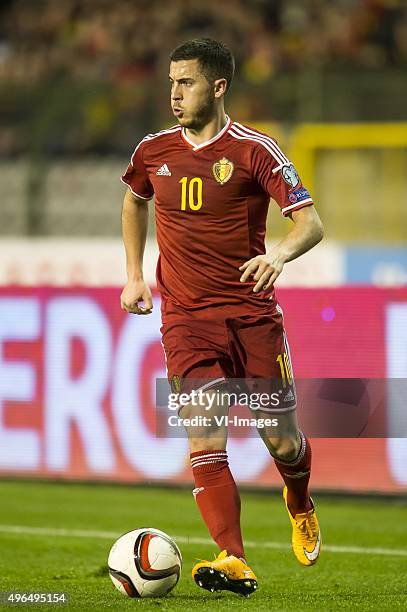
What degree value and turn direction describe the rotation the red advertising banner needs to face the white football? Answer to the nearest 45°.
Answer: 0° — it already faces it

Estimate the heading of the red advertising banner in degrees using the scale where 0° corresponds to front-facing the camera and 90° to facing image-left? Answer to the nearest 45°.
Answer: approximately 0°
